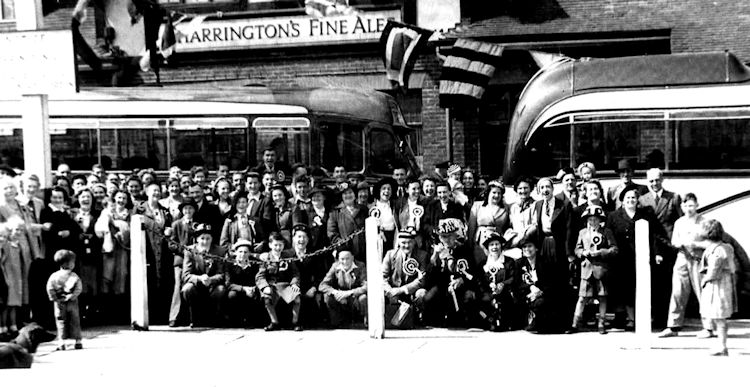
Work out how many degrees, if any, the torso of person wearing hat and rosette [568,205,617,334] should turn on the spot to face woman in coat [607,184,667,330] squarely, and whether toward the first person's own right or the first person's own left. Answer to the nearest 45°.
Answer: approximately 135° to the first person's own left

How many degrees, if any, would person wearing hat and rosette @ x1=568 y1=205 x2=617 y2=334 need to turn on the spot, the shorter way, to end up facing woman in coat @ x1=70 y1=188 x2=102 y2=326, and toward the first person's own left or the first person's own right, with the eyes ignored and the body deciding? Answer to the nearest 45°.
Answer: approximately 90° to the first person's own right

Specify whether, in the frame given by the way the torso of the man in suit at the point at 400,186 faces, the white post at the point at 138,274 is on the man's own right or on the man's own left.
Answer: on the man's own right

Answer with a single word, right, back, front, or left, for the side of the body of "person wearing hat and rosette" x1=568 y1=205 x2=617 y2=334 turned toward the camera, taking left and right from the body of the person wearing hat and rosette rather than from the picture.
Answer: front

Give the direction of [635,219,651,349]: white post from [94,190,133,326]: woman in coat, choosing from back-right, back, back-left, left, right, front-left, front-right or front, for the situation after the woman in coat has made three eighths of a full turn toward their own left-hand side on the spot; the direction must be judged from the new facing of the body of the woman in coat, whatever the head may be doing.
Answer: right

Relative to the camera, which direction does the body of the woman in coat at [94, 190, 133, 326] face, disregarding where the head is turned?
toward the camera

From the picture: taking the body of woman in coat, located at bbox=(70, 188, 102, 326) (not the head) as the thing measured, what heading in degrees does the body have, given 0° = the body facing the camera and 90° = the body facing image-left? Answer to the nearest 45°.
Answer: approximately 0°

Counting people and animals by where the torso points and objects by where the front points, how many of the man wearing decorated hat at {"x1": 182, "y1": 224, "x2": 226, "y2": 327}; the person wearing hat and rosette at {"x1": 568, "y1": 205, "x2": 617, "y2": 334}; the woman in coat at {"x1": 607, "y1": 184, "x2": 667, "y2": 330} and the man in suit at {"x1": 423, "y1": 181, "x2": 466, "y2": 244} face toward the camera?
4

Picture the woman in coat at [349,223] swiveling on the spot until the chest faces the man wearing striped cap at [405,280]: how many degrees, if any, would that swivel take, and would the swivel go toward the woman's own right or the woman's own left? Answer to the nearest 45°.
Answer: approximately 45° to the woman's own left

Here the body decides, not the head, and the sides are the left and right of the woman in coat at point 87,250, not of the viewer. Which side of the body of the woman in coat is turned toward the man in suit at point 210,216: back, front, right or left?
left

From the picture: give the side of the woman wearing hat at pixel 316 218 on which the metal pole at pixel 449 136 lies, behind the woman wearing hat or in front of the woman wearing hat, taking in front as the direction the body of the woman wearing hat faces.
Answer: behind

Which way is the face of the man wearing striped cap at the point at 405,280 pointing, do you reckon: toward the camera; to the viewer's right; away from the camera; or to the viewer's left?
toward the camera

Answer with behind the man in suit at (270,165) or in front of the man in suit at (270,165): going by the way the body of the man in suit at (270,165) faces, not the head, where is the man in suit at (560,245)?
in front

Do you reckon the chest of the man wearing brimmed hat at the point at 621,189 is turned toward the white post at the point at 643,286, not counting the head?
yes

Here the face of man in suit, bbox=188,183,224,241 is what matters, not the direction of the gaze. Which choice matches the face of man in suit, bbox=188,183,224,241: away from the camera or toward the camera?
toward the camera

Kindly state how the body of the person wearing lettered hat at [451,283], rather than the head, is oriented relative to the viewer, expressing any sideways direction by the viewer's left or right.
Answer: facing the viewer

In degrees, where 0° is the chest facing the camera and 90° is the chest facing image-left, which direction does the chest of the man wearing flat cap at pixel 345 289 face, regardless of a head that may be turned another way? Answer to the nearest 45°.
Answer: approximately 0°

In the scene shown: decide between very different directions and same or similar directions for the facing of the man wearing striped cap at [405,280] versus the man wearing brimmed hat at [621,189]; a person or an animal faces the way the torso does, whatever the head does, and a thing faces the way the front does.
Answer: same or similar directions

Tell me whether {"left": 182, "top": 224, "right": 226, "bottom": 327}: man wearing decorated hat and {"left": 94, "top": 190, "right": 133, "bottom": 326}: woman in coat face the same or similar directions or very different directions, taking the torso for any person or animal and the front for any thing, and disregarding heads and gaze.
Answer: same or similar directions

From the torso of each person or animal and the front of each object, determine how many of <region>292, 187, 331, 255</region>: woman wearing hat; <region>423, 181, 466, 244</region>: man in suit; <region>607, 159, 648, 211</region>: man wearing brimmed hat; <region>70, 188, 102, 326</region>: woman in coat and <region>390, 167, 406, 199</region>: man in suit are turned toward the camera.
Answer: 5
